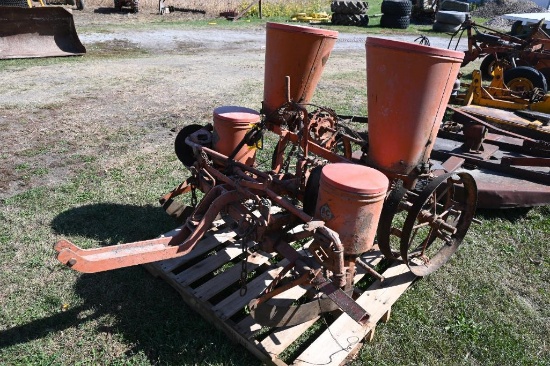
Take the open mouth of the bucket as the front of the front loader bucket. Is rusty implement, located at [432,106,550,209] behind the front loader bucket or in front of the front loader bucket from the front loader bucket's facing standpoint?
in front

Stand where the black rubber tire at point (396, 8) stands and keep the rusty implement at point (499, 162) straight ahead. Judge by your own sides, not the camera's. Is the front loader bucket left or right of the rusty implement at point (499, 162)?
right

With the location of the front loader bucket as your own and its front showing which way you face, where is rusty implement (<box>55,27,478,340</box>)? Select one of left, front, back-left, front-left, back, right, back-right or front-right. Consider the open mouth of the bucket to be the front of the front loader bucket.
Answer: front

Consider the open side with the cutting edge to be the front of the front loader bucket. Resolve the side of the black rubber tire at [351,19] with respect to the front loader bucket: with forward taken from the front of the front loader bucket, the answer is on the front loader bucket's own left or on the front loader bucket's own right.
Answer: on the front loader bucket's own left

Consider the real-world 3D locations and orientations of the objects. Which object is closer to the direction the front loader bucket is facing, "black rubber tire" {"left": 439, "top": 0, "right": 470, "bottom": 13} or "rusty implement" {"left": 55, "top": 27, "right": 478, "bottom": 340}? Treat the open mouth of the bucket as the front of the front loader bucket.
the rusty implement

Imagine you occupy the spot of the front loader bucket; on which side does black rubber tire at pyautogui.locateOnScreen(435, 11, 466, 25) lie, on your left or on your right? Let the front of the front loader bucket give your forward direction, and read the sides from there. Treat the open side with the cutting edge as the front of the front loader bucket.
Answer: on your left

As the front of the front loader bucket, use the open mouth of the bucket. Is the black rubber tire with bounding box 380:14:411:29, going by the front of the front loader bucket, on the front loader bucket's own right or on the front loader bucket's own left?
on the front loader bucket's own left

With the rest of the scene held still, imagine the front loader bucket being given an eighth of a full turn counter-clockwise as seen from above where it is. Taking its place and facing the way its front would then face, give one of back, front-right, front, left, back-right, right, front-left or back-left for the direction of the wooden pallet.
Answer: front-right

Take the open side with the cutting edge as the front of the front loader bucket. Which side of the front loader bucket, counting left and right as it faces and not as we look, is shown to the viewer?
front

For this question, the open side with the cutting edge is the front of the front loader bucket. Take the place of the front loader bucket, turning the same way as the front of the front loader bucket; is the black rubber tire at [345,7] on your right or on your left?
on your left

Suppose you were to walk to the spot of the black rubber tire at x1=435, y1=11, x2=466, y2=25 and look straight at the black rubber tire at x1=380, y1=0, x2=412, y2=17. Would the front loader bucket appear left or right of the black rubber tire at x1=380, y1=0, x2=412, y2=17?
left

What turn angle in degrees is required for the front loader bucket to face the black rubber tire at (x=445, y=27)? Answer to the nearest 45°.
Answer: approximately 90° to its left

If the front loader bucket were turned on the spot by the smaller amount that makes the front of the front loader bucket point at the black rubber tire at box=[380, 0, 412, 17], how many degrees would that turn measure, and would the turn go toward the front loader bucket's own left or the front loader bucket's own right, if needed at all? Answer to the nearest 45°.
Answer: approximately 90° to the front loader bucket's own left
